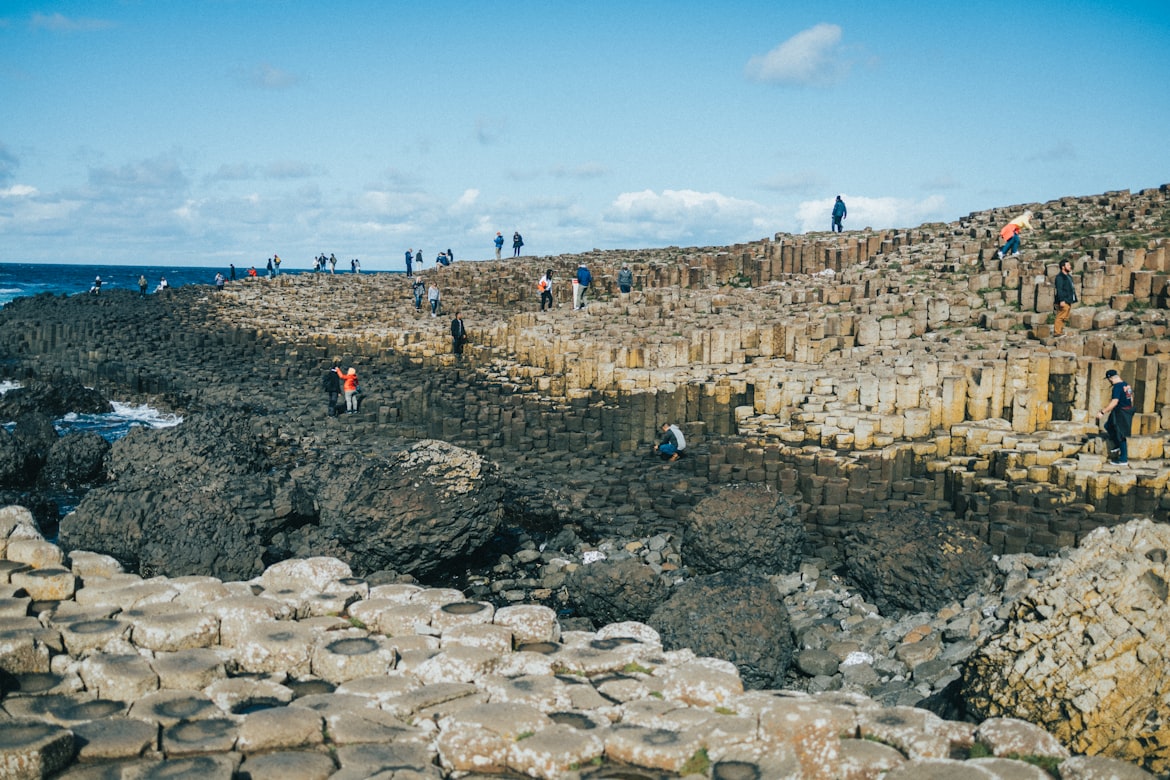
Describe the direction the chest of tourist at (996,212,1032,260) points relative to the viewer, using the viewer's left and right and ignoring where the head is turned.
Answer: facing to the right of the viewer

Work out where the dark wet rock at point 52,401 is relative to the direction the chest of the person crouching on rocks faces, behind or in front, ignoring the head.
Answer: in front

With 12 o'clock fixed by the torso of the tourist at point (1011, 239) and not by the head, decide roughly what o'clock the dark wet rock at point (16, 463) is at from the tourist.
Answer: The dark wet rock is roughly at 5 o'clock from the tourist.

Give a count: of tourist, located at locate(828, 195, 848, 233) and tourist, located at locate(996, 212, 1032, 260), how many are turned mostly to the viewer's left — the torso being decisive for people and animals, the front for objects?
0

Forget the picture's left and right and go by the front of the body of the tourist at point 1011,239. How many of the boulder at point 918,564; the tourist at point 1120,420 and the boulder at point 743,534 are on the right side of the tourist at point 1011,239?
3

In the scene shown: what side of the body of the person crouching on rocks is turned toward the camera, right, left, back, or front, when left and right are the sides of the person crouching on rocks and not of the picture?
left

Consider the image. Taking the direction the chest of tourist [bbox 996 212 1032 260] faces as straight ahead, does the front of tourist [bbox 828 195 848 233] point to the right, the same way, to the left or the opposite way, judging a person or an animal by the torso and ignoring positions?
to the left

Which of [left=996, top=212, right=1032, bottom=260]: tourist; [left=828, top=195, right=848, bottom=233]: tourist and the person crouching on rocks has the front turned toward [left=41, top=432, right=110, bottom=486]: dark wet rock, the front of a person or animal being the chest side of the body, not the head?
the person crouching on rocks

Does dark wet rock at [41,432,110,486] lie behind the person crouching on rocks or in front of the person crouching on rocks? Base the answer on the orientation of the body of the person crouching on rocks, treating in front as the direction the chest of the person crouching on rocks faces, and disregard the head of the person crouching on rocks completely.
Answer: in front

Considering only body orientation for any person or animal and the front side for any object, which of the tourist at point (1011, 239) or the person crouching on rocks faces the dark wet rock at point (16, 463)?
the person crouching on rocks

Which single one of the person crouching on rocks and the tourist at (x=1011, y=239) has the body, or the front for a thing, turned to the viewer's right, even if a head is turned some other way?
the tourist

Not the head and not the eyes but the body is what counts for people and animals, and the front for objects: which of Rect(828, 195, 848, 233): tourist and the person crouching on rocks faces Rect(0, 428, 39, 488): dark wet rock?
the person crouching on rocks
